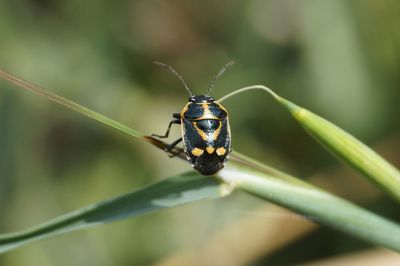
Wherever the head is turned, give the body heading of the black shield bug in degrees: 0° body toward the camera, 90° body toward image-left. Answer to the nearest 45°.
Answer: approximately 180°
